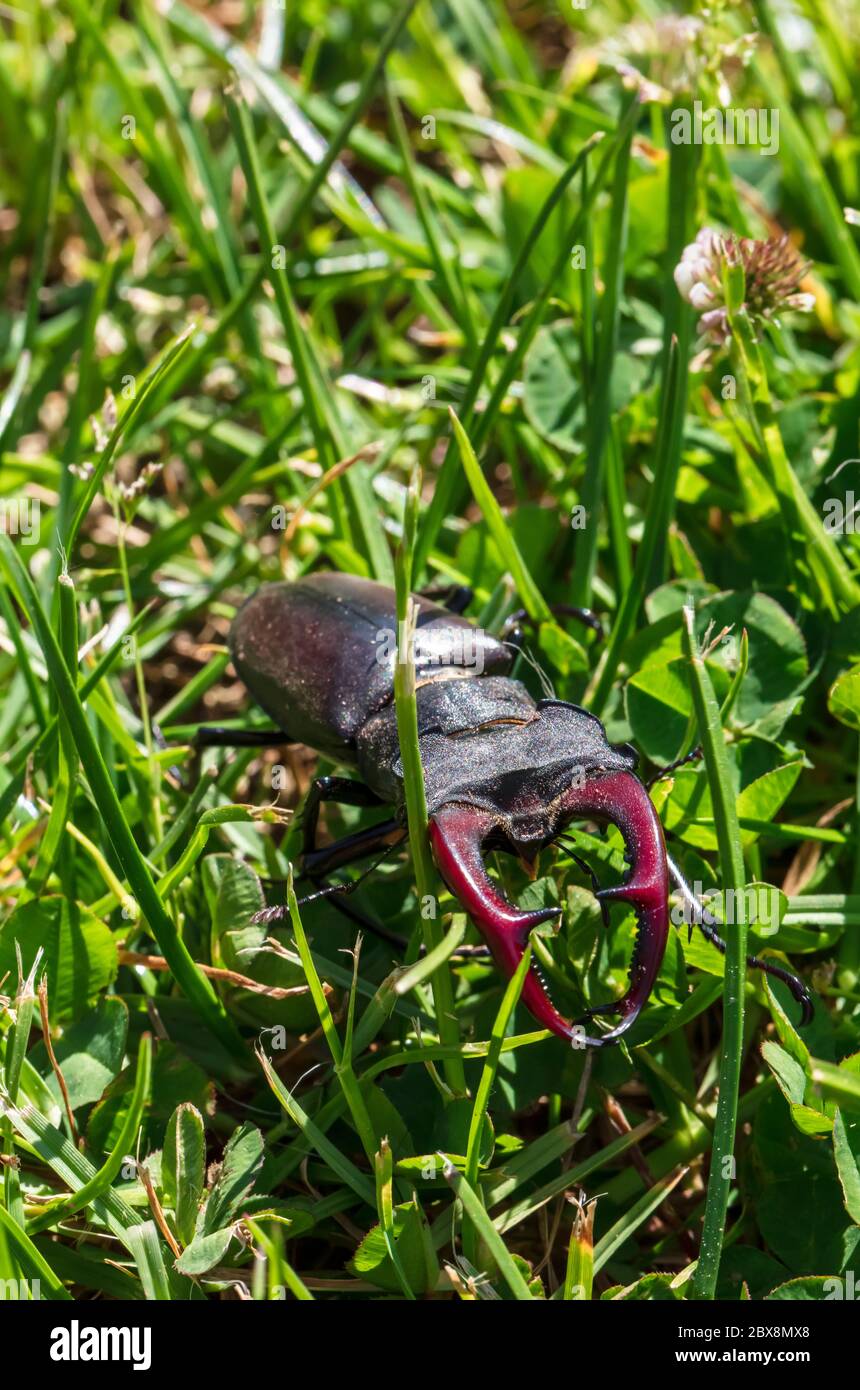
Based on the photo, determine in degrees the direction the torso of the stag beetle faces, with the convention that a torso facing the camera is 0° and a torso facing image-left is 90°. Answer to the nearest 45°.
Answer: approximately 315°
